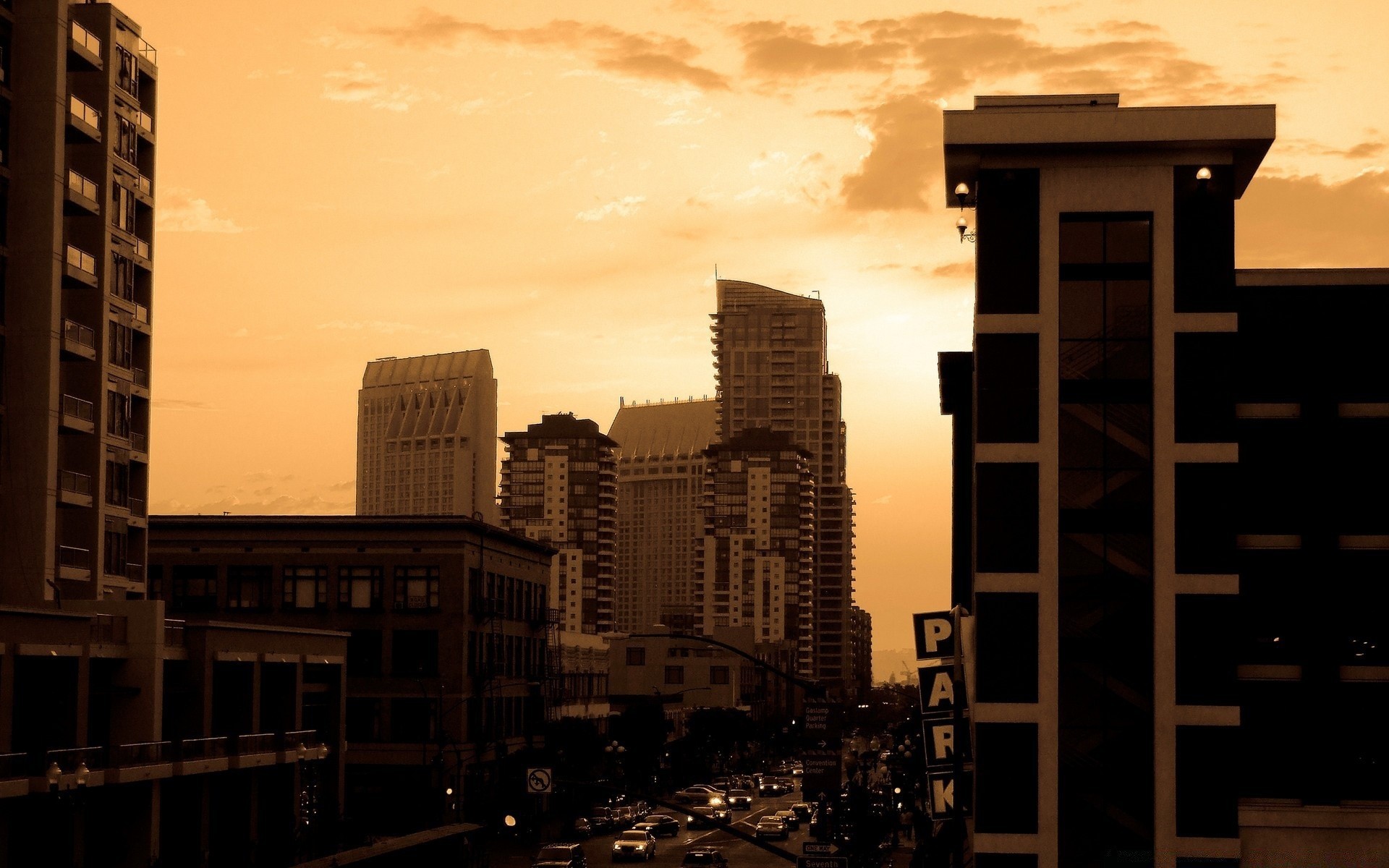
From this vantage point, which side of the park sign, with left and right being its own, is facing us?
front
